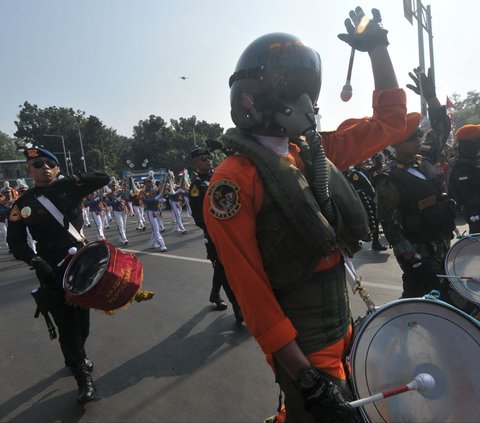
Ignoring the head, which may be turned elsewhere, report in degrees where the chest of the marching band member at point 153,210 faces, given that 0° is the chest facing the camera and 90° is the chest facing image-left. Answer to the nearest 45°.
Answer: approximately 315°

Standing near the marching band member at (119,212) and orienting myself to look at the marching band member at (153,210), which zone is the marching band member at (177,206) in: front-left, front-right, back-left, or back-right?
front-left

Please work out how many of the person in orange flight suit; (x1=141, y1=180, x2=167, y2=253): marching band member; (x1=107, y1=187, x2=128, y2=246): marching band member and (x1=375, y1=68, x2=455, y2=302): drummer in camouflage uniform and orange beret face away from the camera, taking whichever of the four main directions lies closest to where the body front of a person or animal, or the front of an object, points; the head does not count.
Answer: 0

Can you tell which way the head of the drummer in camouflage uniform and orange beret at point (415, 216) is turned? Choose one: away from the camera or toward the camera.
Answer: toward the camera

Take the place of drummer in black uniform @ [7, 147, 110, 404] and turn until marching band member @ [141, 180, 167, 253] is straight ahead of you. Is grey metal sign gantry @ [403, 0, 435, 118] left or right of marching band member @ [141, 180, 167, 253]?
right

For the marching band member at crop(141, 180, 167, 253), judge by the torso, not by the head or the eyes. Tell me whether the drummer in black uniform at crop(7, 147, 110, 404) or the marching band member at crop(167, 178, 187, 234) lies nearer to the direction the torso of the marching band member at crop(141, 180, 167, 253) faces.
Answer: the drummer in black uniform

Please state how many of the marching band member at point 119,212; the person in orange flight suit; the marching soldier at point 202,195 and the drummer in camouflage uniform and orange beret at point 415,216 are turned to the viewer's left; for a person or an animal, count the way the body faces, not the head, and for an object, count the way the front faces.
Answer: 0

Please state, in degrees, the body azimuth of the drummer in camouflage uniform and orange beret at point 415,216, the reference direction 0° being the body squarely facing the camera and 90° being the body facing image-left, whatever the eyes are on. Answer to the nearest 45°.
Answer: approximately 315°

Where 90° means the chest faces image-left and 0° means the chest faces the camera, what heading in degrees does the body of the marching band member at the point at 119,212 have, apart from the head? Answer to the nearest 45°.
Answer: approximately 315°

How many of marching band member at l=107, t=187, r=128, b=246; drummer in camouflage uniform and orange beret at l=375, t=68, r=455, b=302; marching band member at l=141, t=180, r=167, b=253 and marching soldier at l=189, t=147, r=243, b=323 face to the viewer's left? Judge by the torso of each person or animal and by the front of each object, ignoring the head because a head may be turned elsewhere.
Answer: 0

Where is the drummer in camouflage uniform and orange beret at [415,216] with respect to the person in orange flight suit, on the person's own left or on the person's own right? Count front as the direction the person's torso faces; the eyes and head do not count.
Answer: on the person's own left

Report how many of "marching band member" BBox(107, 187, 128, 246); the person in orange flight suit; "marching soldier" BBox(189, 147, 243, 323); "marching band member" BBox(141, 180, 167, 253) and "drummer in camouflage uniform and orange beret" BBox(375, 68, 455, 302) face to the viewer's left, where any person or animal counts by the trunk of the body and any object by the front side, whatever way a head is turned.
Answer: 0

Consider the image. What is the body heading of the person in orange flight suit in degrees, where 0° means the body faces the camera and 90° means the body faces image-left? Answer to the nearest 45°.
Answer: approximately 315°

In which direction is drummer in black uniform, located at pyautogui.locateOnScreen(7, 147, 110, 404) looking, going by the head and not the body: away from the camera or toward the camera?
toward the camera
